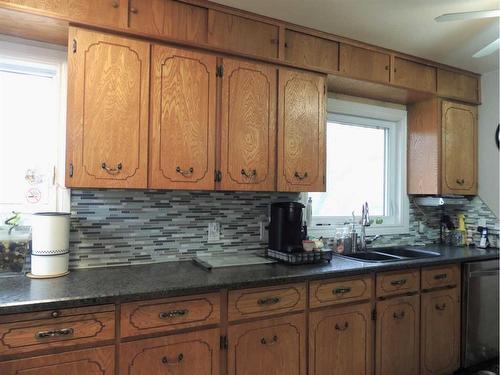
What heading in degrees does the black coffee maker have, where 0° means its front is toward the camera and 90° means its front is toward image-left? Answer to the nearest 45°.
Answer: approximately 315°

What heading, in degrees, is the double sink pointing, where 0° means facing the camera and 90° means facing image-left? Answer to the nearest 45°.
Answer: approximately 315°

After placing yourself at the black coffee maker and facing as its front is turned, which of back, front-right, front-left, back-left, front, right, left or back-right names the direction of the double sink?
left

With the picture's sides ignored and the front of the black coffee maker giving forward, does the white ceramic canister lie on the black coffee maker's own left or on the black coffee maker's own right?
on the black coffee maker's own right

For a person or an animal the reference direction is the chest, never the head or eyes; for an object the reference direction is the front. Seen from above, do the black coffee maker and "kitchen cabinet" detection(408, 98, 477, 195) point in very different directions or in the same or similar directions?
same or similar directions

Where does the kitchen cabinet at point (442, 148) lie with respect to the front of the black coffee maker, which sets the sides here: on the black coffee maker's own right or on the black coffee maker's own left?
on the black coffee maker's own left

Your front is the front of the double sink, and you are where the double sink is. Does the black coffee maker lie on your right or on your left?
on your right

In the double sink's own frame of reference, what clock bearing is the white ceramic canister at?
The white ceramic canister is roughly at 3 o'clock from the double sink.

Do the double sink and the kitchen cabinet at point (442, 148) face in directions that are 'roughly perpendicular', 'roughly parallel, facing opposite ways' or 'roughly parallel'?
roughly parallel

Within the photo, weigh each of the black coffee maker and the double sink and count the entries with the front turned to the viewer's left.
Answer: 0

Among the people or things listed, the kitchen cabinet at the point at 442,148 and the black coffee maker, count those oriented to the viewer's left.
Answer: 0

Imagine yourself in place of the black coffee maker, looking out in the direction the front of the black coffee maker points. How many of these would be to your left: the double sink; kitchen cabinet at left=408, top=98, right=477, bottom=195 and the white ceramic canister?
2

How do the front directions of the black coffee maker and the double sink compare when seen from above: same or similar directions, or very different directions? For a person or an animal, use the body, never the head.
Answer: same or similar directions
